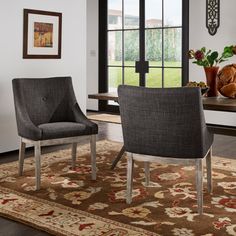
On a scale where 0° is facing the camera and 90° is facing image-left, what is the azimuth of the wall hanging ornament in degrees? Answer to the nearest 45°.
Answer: approximately 0°

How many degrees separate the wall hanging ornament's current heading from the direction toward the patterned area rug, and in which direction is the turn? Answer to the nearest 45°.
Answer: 0° — it already faces it

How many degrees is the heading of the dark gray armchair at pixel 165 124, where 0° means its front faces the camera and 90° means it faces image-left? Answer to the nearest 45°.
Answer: approximately 180°

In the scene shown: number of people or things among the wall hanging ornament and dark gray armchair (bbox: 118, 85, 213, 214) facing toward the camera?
1

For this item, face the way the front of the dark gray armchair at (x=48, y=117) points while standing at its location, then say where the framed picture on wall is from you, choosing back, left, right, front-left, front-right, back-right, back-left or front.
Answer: back-left

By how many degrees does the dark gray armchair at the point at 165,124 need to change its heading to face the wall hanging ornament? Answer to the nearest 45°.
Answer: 0° — it already faces it

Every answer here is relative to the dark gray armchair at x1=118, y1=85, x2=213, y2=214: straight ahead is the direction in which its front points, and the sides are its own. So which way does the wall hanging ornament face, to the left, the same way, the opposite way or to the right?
the opposite way
